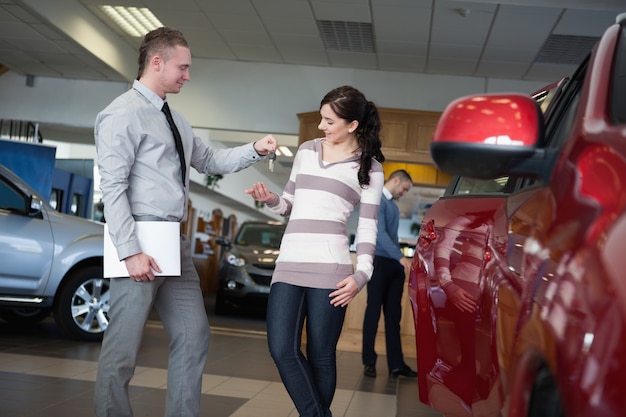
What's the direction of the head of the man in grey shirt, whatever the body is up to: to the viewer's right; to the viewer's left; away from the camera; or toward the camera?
to the viewer's right

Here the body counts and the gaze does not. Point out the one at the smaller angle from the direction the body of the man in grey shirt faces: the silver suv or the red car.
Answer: the red car

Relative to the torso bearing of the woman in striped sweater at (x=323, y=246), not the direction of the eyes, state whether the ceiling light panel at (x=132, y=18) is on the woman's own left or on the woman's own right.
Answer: on the woman's own right

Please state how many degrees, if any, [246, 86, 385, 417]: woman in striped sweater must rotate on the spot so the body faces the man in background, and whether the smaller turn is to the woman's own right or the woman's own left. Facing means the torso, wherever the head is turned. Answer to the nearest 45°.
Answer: approximately 135° to the woman's own right

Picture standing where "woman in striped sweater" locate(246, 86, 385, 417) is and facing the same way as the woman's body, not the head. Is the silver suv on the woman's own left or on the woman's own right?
on the woman's own right

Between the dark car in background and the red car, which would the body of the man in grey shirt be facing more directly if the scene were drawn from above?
the red car

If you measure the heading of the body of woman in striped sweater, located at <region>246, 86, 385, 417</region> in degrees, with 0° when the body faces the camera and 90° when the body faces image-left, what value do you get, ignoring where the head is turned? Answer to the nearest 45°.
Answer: approximately 45°

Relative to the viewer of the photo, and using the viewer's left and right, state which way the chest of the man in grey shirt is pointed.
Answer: facing the viewer and to the right of the viewer
